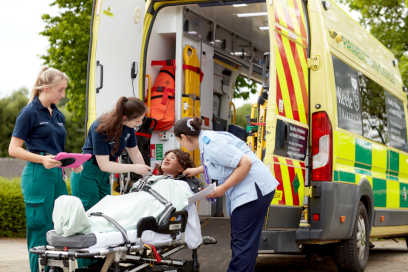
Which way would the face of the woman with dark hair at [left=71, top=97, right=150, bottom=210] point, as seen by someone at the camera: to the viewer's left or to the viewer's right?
to the viewer's right

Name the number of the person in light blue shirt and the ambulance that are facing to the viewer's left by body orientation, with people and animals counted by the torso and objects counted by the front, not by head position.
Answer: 1

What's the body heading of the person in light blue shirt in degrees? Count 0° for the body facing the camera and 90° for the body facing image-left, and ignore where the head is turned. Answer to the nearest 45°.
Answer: approximately 90°

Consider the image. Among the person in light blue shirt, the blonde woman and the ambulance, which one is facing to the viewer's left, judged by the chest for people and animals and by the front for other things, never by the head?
the person in light blue shirt

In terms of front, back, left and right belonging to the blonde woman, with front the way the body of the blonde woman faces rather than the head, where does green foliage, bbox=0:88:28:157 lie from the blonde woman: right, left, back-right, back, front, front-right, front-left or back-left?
back-left

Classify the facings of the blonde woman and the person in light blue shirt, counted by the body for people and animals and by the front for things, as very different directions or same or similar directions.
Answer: very different directions

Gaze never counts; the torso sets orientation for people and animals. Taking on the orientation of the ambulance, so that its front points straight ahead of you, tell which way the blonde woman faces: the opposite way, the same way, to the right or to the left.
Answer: to the right

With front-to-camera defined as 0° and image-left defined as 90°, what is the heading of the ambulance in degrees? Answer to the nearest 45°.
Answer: approximately 225°

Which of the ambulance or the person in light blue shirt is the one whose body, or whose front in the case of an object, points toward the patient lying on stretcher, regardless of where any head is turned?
the person in light blue shirt

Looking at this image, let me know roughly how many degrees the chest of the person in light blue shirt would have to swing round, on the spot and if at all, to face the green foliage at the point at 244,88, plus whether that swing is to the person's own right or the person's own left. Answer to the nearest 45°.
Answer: approximately 90° to the person's own right

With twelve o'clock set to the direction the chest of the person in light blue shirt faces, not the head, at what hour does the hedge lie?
The hedge is roughly at 2 o'clock from the person in light blue shirt.

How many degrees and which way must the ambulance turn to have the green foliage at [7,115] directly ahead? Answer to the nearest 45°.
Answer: approximately 90° to its left

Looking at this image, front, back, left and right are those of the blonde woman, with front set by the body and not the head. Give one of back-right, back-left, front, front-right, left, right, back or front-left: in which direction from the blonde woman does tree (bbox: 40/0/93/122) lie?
back-left

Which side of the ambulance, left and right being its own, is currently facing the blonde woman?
back

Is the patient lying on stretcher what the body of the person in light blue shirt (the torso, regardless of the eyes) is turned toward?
yes
